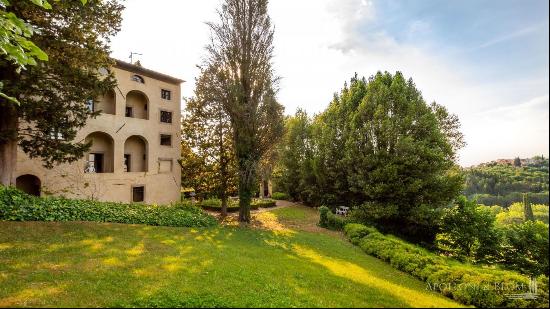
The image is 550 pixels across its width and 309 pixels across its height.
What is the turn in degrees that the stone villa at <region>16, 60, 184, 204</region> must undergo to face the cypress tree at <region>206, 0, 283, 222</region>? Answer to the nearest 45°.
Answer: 0° — it already faces it

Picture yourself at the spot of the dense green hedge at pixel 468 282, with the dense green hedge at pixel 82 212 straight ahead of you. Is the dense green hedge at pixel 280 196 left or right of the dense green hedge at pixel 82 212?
right

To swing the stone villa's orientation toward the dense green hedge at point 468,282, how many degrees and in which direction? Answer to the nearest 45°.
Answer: approximately 45° to its right

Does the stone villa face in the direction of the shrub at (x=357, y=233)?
yes

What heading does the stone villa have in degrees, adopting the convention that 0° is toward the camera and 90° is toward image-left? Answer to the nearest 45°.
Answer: approximately 315°

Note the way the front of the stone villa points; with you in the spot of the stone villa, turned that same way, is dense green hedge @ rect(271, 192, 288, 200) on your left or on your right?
on your left
